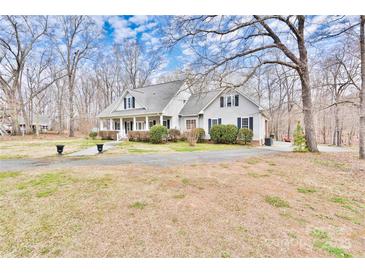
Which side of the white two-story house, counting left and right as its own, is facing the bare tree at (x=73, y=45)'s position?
right

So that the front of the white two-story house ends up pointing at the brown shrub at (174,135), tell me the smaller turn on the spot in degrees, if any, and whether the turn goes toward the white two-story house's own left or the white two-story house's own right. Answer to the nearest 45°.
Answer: approximately 45° to the white two-story house's own left

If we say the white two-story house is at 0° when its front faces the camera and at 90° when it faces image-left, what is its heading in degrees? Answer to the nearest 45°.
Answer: approximately 45°

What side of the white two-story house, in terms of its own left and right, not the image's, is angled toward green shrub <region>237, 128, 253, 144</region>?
left

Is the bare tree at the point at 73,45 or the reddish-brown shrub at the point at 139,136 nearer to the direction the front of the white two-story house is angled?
the reddish-brown shrub

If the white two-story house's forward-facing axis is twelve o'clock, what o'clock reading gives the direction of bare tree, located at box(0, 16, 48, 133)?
The bare tree is roughly at 2 o'clock from the white two-story house.

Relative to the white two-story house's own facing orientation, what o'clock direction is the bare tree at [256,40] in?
The bare tree is roughly at 10 o'clock from the white two-story house.

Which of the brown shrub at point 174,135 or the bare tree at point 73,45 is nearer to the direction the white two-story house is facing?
the brown shrub

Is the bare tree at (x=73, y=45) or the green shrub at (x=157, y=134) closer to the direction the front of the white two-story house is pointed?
the green shrub
